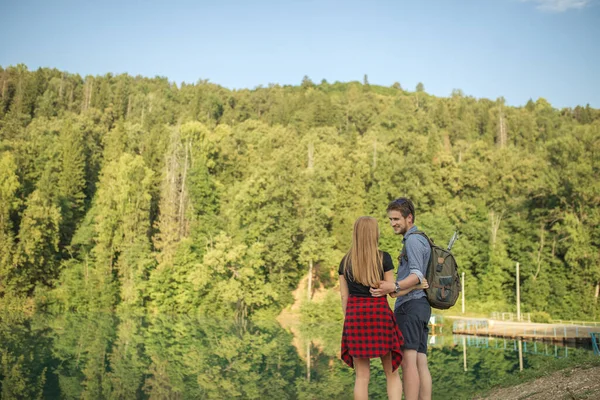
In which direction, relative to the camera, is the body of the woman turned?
away from the camera

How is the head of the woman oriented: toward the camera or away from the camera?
away from the camera

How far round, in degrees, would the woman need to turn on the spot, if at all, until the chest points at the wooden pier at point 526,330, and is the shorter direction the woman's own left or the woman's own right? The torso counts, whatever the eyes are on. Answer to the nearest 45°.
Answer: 0° — they already face it

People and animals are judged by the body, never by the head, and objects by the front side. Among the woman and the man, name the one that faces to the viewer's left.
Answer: the man

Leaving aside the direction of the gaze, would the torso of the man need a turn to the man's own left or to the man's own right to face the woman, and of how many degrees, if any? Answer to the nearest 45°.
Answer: approximately 45° to the man's own left

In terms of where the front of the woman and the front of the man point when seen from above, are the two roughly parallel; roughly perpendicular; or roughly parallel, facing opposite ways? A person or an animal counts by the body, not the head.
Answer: roughly perpendicular

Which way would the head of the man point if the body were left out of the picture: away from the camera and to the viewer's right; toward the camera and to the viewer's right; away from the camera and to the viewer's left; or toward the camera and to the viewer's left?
toward the camera and to the viewer's left

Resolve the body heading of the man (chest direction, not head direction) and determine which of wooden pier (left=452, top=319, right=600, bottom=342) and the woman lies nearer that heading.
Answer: the woman

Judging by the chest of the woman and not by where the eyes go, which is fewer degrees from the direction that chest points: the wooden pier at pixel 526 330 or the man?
the wooden pier

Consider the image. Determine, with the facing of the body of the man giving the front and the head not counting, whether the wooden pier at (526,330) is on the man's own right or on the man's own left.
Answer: on the man's own right

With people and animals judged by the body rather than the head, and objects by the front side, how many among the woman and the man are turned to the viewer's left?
1

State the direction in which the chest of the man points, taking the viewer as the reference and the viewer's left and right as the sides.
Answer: facing to the left of the viewer
